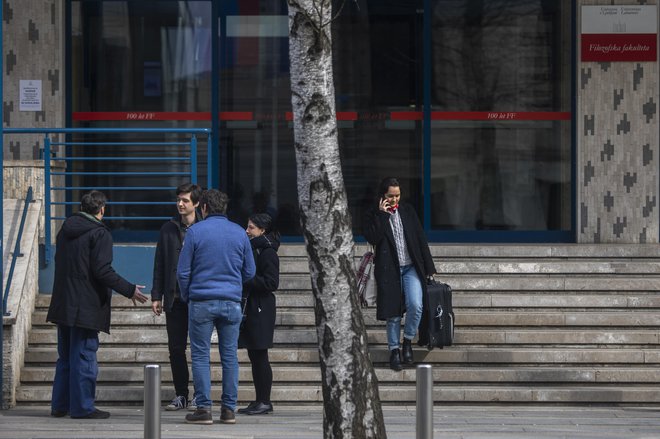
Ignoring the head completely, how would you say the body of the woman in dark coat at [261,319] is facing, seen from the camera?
to the viewer's left

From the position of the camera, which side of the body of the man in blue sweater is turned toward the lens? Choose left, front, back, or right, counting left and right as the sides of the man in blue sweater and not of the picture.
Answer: back

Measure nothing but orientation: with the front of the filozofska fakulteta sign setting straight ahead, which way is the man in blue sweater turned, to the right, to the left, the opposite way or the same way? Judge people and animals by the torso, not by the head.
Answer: the opposite way

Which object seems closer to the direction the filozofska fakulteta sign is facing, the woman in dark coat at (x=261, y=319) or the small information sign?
the woman in dark coat

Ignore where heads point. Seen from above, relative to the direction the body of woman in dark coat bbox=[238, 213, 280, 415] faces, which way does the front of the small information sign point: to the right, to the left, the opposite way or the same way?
to the left

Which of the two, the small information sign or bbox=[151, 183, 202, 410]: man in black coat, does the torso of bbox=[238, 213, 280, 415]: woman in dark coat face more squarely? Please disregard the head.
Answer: the man in black coat

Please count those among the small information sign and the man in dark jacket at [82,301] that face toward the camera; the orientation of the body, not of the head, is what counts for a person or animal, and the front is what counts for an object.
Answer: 1

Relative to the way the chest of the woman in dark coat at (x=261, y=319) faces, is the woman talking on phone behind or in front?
behind

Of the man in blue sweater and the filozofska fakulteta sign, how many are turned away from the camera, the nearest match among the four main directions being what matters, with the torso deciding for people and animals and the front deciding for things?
1

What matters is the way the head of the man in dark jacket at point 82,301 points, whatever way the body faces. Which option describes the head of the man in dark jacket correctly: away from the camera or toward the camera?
away from the camera
